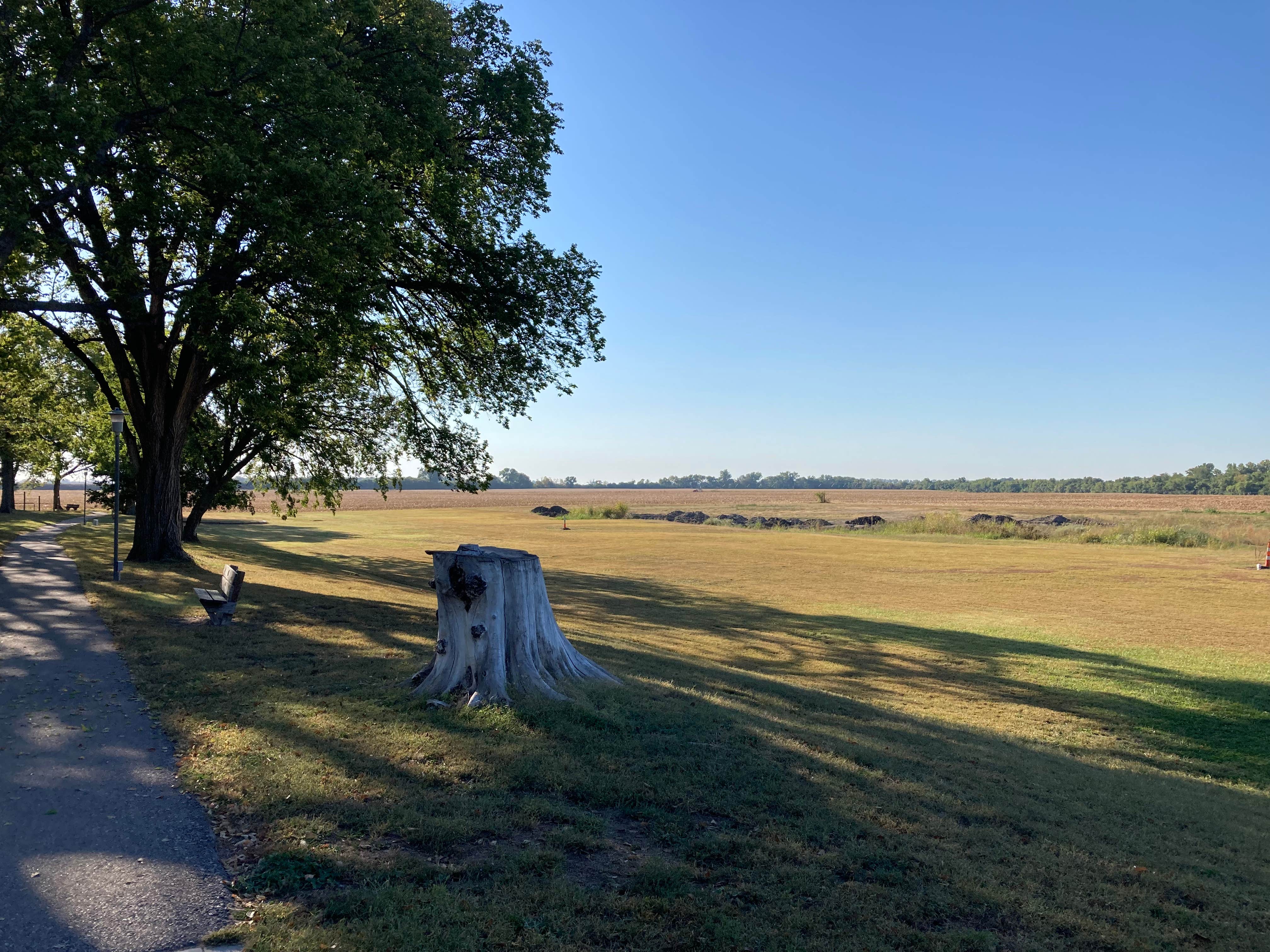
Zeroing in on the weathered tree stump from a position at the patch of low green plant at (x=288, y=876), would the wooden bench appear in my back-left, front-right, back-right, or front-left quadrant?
front-left

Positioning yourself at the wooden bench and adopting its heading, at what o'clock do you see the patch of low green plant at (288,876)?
The patch of low green plant is roughly at 9 o'clock from the wooden bench.

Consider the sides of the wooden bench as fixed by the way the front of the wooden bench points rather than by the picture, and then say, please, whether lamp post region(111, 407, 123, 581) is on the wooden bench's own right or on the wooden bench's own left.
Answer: on the wooden bench's own right

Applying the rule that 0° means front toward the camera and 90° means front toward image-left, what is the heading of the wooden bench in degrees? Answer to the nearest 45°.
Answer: approximately 90°

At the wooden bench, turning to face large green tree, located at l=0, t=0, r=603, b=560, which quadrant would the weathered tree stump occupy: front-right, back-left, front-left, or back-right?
back-right

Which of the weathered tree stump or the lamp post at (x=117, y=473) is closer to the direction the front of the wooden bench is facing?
the lamp post

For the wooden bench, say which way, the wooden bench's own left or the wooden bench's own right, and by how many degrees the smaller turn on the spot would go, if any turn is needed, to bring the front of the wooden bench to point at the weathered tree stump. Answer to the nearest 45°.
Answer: approximately 90° to the wooden bench's own left
